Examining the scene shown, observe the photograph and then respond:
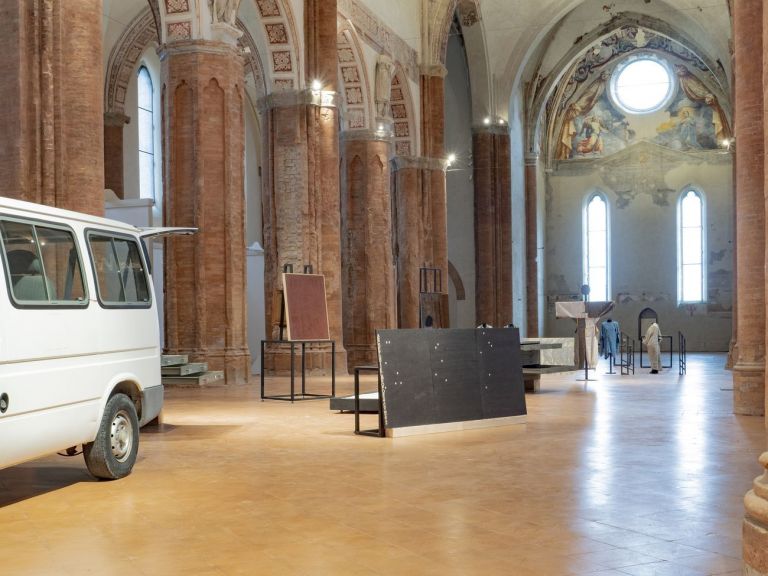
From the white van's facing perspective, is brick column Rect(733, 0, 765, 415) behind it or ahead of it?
behind

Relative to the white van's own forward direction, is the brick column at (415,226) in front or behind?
behind

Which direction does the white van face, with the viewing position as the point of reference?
facing the viewer and to the left of the viewer

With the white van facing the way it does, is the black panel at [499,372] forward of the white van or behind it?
behind

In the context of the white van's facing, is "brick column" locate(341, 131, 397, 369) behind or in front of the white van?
behind

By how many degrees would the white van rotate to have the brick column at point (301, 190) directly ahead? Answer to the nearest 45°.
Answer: approximately 135° to its right

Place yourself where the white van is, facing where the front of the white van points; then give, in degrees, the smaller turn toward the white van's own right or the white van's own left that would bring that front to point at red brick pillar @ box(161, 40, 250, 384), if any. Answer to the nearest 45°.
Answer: approximately 135° to the white van's own right

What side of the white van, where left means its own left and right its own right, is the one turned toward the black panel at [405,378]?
back

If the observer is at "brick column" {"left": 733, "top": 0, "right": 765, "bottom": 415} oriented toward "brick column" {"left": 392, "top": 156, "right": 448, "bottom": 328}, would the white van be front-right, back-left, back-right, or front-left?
back-left

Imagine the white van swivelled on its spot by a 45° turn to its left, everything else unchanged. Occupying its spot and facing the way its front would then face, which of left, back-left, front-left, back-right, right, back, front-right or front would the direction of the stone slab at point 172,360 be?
back

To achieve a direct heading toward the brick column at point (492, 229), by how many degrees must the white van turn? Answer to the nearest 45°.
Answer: approximately 180°
